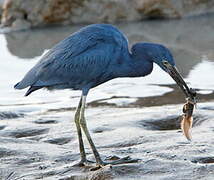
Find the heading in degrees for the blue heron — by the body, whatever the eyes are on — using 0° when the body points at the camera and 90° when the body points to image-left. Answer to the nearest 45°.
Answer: approximately 270°
